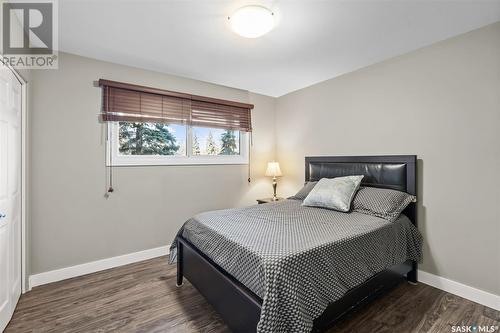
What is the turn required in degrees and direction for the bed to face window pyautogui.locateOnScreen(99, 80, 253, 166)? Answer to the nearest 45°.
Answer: approximately 90° to its right

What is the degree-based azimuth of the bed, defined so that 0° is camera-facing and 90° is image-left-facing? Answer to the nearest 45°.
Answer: approximately 45°

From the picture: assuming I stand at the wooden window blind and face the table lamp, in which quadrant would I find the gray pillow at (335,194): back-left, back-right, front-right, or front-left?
front-right

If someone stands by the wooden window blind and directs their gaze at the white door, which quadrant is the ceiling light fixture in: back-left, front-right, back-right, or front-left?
front-left

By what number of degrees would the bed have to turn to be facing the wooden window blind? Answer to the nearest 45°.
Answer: approximately 90° to its right

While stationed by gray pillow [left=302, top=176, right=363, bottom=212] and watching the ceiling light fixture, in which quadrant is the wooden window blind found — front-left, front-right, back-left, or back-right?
front-right

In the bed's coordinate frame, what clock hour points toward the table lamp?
The table lamp is roughly at 4 o'clock from the bed.
